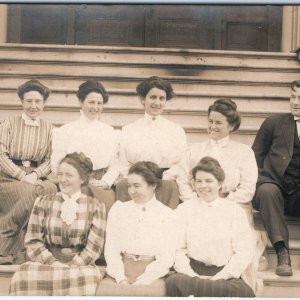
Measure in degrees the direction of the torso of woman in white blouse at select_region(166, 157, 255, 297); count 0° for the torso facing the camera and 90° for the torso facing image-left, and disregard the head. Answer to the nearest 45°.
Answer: approximately 0°

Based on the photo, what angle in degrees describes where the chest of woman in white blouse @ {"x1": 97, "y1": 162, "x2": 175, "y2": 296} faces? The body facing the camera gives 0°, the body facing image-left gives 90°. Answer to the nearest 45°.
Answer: approximately 0°

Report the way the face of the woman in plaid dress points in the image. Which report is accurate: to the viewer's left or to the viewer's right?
to the viewer's left

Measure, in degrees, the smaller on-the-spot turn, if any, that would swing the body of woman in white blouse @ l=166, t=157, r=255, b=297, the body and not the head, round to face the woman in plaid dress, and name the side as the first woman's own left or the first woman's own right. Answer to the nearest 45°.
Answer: approximately 90° to the first woman's own right

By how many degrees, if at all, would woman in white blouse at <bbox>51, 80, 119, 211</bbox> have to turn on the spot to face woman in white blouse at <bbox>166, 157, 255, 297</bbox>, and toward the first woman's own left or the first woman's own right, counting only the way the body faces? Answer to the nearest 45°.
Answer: approximately 45° to the first woman's own left

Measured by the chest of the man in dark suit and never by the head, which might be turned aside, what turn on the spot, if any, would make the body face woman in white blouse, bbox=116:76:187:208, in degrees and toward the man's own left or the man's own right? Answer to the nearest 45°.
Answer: approximately 90° to the man's own right
